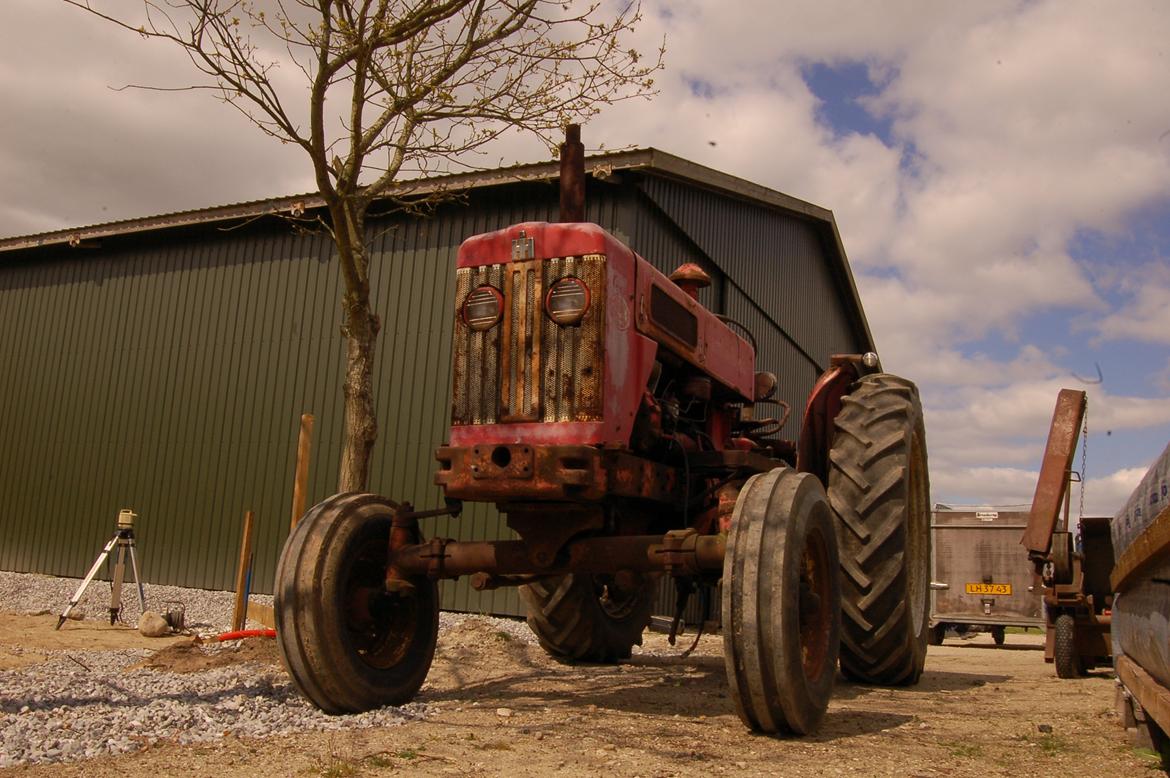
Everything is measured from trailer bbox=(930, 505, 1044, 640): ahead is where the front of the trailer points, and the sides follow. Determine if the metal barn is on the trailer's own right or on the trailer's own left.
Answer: on the trailer's own left

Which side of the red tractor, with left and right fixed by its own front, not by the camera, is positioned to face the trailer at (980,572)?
back

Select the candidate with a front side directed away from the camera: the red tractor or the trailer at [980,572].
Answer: the trailer

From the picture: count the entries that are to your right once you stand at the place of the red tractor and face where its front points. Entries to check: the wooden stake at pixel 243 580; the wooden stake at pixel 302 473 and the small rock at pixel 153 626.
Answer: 3

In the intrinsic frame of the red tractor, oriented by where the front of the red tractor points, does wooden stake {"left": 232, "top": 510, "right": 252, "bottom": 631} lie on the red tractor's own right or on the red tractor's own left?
on the red tractor's own right

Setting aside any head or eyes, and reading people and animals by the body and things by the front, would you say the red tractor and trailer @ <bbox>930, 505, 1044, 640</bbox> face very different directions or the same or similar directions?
very different directions

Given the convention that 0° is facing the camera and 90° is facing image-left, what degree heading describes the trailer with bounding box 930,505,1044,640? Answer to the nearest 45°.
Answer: approximately 180°

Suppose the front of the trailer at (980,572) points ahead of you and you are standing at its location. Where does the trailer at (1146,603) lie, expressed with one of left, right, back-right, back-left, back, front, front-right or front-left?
back

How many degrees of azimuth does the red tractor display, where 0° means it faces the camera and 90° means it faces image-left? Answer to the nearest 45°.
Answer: approximately 45°

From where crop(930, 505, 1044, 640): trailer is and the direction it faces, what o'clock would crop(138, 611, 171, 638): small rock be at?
The small rock is roughly at 7 o'clock from the trailer.

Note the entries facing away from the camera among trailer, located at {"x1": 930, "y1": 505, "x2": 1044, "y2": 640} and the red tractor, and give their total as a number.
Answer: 1

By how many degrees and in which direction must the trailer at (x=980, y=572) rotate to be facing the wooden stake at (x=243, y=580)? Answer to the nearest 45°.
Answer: approximately 135° to its left
